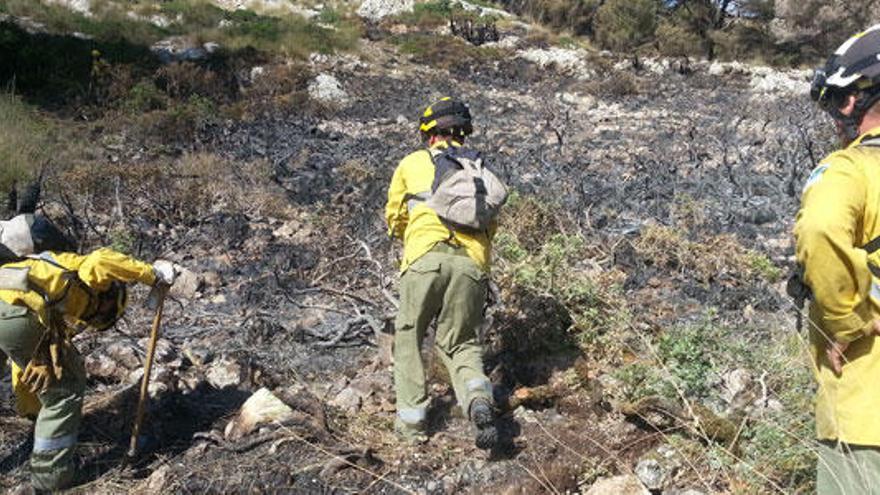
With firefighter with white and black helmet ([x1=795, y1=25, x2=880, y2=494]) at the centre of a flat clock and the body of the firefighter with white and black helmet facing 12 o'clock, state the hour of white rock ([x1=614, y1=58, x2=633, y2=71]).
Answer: The white rock is roughly at 1 o'clock from the firefighter with white and black helmet.

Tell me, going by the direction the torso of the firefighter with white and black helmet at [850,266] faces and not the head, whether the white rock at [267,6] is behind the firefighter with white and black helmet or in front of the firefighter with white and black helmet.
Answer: in front

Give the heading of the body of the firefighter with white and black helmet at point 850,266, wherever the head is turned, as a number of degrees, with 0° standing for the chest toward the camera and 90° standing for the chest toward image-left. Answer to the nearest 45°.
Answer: approximately 135°

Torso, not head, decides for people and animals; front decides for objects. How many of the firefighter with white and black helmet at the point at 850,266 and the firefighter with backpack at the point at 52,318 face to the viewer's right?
1

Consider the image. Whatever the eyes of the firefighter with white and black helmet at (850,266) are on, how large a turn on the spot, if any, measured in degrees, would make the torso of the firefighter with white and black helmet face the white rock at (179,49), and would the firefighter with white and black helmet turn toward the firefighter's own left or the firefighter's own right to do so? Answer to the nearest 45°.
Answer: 0° — they already face it

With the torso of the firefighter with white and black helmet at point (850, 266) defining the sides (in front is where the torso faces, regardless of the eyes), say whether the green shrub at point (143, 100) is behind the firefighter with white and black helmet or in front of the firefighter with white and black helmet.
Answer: in front

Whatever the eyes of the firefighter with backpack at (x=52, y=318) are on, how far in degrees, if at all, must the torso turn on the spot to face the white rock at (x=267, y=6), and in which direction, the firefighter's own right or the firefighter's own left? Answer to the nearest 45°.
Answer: approximately 90° to the firefighter's own left

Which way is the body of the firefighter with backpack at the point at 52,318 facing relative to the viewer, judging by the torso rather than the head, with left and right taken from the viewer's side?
facing to the right of the viewer

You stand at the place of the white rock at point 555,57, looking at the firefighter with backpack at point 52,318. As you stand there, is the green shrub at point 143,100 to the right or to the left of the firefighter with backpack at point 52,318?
right

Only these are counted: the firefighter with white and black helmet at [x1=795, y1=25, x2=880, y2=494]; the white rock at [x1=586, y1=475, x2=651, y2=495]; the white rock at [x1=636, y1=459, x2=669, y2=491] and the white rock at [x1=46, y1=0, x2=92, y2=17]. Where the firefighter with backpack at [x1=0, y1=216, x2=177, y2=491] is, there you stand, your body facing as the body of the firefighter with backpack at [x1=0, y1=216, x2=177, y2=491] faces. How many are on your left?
1

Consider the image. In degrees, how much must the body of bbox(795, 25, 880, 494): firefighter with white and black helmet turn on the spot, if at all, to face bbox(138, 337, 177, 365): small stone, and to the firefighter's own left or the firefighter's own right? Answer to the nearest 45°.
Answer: approximately 45° to the firefighter's own left

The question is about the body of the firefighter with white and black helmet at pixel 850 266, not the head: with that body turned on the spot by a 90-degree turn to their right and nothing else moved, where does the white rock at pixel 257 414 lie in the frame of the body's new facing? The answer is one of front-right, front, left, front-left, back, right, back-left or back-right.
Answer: back-left

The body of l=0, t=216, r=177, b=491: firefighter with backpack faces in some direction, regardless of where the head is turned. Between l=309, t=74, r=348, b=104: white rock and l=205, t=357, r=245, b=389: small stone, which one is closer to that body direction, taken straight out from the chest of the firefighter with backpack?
the small stone
